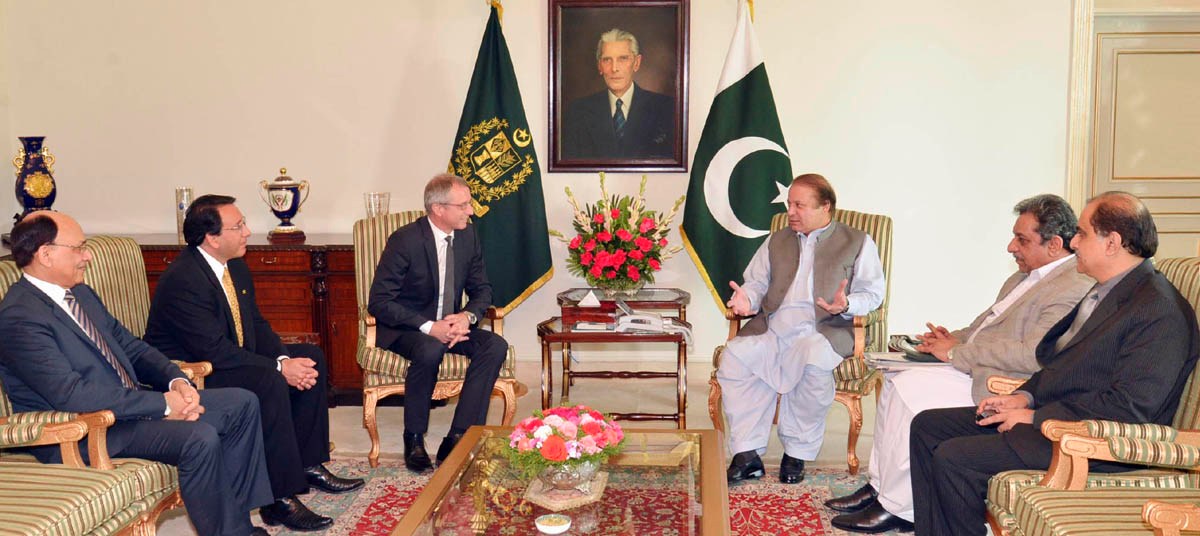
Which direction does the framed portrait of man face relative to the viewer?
toward the camera

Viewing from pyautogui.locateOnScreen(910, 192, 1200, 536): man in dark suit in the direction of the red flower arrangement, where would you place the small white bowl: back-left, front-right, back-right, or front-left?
front-left

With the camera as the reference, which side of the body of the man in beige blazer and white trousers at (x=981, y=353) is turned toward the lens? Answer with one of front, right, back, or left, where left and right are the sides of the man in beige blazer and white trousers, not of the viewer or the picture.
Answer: left

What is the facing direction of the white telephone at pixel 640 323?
toward the camera

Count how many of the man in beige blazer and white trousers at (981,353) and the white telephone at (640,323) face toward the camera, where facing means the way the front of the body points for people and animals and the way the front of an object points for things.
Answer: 1

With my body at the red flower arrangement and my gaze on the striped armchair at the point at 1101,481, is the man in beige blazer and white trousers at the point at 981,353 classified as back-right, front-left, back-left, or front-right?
front-left

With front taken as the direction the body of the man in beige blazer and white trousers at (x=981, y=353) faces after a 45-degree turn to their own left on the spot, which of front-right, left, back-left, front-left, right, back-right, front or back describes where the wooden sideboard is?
front-right

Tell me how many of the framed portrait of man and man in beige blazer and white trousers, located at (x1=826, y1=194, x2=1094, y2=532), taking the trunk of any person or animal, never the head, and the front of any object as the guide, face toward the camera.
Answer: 1

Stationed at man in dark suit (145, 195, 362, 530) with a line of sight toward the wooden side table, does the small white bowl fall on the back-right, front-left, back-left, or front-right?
front-right

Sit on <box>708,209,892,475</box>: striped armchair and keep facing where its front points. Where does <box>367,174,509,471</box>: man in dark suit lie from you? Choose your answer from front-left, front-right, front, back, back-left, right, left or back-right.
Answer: front-right

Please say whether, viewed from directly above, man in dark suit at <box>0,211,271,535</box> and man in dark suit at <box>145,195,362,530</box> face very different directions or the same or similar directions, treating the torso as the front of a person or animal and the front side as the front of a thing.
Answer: same or similar directions

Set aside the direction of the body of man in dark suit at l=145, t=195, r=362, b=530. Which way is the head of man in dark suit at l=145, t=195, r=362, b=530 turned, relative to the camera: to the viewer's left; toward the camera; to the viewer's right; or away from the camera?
to the viewer's right

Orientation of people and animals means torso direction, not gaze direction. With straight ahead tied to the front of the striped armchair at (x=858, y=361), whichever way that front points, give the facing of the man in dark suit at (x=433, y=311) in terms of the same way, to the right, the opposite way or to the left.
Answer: to the left

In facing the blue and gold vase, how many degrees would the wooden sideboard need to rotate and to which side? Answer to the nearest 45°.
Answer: approximately 135° to its right

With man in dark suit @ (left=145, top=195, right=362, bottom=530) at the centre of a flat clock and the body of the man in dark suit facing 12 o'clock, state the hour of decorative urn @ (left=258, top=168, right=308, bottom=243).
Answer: The decorative urn is roughly at 8 o'clock from the man in dark suit.

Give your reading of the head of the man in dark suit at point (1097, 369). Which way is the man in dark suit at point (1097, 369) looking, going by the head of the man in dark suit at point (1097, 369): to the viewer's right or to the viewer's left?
to the viewer's left

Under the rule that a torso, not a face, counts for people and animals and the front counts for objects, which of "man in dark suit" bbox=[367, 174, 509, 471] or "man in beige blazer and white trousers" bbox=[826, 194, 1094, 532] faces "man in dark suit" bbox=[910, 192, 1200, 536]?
"man in dark suit" bbox=[367, 174, 509, 471]

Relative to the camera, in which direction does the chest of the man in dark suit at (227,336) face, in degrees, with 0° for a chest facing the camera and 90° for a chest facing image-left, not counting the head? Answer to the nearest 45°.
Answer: approximately 315°

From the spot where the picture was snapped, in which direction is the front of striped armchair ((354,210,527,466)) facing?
facing the viewer and to the right of the viewer
